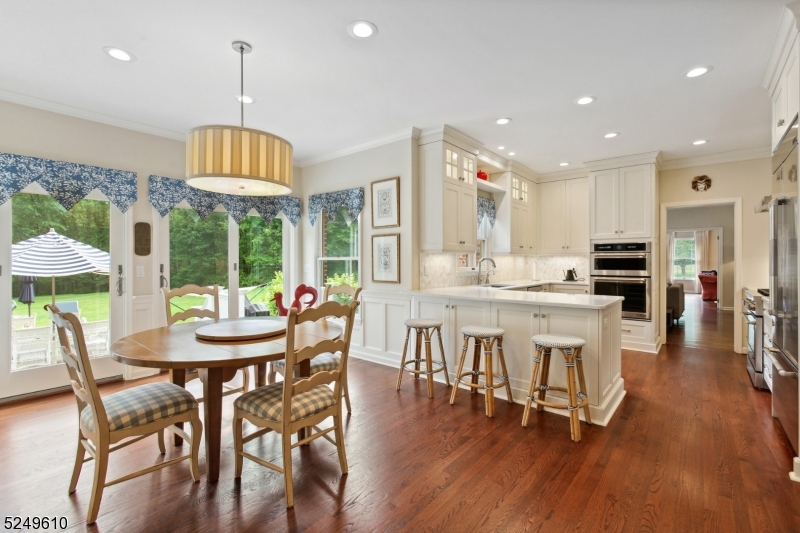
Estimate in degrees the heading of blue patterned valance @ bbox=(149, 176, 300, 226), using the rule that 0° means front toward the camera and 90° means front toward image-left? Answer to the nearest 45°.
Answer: approximately 315°

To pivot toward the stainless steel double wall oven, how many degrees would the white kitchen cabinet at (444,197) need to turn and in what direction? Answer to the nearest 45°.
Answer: approximately 90° to its left

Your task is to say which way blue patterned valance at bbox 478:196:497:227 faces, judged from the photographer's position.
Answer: facing the viewer and to the right of the viewer

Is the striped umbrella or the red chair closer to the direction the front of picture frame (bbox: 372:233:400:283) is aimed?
the striped umbrella

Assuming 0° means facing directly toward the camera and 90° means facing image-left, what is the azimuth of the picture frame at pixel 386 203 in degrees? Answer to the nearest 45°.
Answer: approximately 45°

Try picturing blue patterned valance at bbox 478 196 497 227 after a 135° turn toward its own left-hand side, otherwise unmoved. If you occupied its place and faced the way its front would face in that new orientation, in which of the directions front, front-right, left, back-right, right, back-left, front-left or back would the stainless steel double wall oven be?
right

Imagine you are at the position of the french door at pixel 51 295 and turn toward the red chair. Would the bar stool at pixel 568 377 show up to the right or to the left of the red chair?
right

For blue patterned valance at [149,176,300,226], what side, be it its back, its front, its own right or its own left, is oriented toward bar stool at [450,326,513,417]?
front

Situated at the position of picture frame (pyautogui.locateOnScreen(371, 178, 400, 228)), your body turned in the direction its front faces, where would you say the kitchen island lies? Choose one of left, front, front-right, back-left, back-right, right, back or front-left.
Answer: left

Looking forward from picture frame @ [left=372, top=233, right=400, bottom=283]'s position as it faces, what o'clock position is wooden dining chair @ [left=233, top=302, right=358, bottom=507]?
The wooden dining chair is roughly at 11 o'clock from the picture frame.

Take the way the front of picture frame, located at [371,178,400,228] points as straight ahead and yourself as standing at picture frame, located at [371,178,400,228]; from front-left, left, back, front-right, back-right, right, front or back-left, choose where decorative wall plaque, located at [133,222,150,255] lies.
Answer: front-right

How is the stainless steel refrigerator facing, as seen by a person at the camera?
facing to the left of the viewer

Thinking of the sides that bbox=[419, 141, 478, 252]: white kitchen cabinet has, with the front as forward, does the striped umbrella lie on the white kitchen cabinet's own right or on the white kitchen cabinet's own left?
on the white kitchen cabinet's own right

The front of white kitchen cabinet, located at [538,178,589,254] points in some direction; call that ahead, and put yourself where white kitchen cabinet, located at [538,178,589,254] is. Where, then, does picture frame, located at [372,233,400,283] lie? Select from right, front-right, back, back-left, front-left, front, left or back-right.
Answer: front-right
